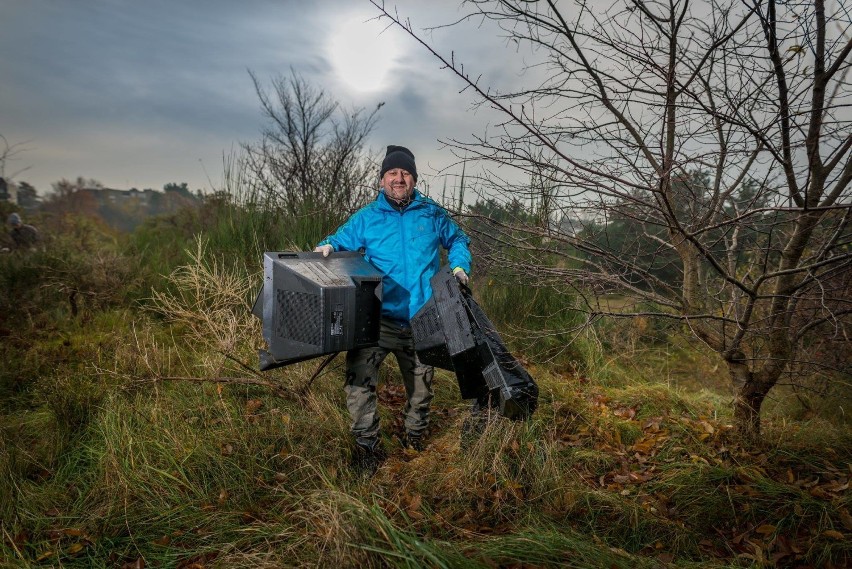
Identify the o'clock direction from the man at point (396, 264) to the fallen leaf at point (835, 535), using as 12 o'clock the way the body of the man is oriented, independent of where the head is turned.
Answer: The fallen leaf is roughly at 10 o'clock from the man.

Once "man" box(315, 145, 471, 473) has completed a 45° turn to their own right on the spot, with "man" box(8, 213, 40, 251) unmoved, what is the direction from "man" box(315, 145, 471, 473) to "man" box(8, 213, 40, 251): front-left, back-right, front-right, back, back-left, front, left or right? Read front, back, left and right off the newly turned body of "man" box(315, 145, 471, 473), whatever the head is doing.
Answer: right

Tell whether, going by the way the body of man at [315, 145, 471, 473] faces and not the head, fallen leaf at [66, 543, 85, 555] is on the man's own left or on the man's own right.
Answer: on the man's own right

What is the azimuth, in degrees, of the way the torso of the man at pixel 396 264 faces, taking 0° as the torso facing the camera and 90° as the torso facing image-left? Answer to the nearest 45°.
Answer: approximately 0°
